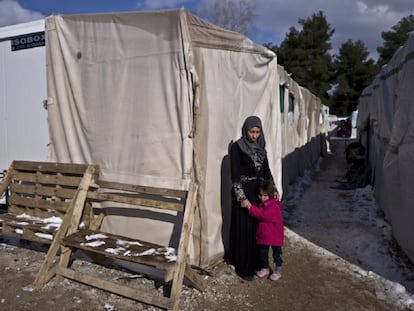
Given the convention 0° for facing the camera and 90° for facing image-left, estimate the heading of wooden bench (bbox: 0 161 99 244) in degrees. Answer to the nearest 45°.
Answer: approximately 45°

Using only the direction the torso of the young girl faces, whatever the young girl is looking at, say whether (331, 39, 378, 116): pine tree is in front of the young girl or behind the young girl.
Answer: behind

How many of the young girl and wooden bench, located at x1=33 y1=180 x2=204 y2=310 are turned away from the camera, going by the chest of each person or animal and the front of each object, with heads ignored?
0

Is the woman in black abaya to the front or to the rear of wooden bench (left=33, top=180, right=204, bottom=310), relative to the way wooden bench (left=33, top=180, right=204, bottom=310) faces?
to the rear

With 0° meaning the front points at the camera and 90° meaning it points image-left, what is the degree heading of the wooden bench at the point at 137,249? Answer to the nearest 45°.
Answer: approximately 45°

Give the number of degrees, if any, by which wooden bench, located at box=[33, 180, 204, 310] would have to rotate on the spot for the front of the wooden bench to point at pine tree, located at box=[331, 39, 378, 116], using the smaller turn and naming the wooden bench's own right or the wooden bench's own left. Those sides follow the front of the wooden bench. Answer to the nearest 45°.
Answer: approximately 180°

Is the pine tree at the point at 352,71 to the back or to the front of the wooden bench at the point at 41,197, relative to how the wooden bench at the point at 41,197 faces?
to the back

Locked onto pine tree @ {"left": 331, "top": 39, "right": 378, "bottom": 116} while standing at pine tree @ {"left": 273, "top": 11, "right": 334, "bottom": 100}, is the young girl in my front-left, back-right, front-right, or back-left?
back-right
